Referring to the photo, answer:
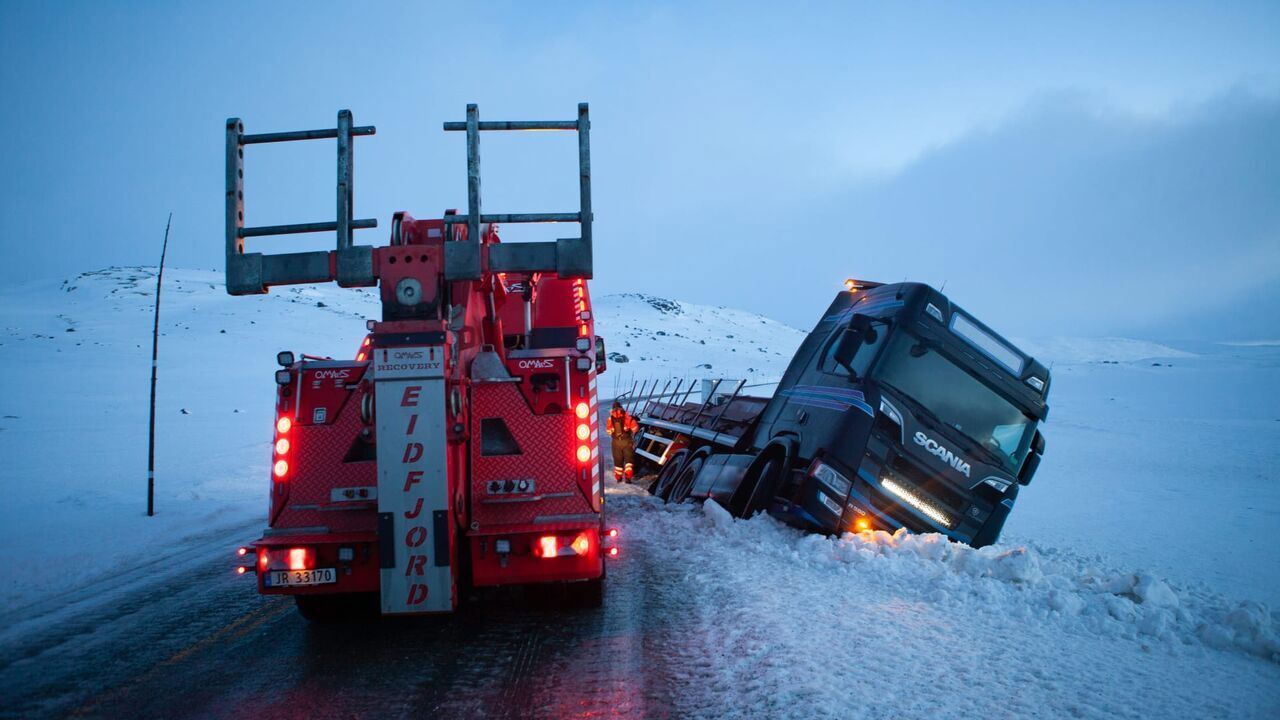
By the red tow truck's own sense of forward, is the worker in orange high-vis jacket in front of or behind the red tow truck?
in front

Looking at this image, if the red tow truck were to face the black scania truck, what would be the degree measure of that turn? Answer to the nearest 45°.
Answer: approximately 90° to its right

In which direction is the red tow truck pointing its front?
away from the camera

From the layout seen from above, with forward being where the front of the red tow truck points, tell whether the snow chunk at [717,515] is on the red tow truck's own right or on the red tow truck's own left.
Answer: on the red tow truck's own right

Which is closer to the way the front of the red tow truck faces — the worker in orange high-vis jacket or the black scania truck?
the worker in orange high-vis jacket
